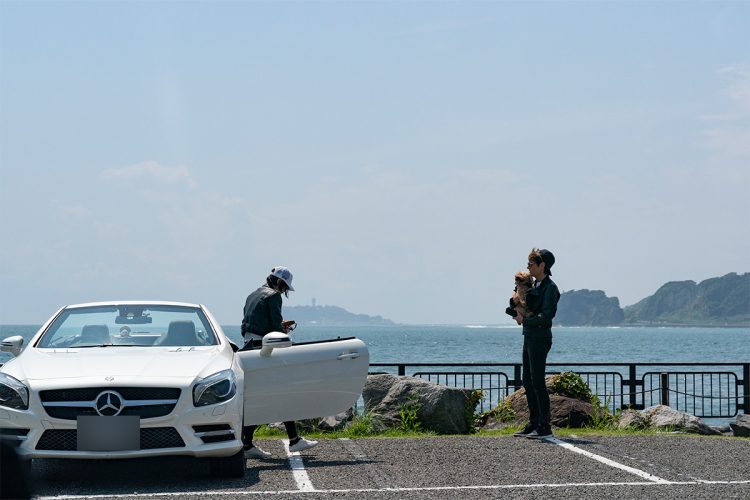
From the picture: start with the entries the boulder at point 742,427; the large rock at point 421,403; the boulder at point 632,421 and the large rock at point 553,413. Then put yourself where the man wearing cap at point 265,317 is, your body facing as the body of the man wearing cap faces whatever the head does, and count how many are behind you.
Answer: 0

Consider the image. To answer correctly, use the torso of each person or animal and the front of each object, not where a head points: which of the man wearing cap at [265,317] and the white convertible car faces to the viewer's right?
the man wearing cap

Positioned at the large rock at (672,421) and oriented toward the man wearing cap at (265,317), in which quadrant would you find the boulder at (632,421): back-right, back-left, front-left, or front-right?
front-right

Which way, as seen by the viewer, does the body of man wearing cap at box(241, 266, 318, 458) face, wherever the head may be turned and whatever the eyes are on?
to the viewer's right

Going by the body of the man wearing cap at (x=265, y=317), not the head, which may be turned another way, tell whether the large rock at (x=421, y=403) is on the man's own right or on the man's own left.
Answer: on the man's own left

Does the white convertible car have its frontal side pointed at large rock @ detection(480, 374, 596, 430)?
no

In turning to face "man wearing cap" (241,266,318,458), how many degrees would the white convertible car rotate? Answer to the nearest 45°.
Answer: approximately 135° to its left

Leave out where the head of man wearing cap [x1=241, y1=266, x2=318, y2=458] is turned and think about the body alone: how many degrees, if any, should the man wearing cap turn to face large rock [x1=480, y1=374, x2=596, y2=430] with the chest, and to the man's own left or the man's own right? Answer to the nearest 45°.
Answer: approximately 45° to the man's own left

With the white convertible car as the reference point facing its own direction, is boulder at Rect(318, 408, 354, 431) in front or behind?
behind

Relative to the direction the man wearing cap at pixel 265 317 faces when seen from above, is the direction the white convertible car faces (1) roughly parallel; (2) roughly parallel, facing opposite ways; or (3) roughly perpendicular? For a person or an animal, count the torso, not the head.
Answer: roughly perpendicular

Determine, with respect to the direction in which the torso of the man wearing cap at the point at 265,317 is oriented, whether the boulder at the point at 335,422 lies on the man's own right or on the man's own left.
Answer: on the man's own left

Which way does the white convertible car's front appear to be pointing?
toward the camera

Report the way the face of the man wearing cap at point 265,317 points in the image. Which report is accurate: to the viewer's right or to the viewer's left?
to the viewer's right

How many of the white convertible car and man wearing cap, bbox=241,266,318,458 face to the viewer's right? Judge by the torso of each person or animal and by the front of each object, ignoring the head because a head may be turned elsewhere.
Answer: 1
